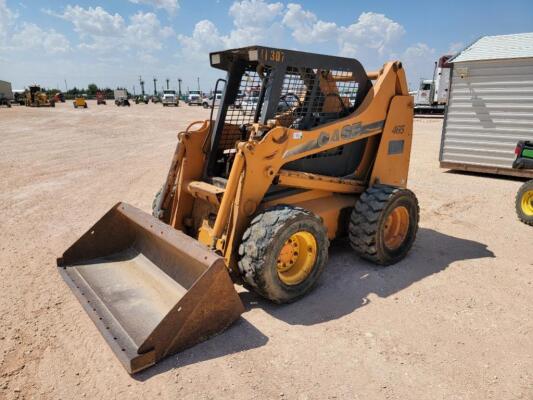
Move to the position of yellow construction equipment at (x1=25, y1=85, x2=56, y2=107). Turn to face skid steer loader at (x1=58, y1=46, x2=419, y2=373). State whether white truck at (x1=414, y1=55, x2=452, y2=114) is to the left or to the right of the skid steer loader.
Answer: left

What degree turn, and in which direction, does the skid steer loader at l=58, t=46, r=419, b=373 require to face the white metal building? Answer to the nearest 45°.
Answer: approximately 180°

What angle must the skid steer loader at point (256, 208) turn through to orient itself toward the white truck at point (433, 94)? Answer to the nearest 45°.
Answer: approximately 180°

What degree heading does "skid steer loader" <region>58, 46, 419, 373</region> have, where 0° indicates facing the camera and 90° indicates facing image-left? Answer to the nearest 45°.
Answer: approximately 45°

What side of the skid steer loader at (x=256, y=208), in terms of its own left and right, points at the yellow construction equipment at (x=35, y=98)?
right
